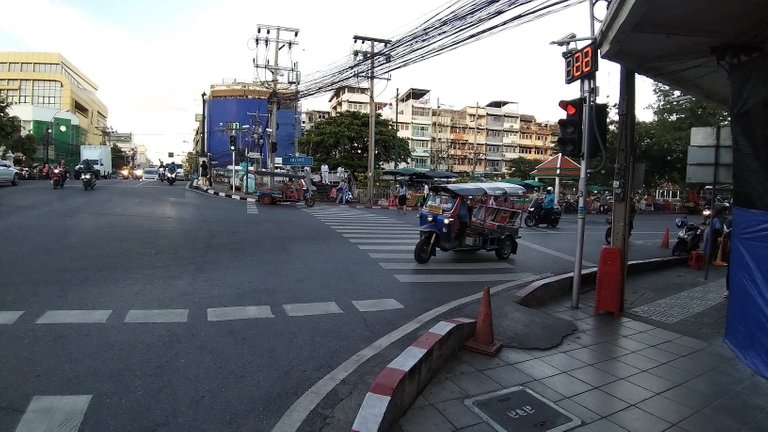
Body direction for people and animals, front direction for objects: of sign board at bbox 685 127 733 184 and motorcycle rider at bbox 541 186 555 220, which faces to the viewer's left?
the motorcycle rider

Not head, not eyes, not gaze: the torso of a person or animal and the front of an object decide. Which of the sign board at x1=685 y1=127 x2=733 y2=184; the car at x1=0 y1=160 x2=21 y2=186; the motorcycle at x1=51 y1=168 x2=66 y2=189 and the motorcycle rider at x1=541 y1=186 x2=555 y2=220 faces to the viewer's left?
the motorcycle rider

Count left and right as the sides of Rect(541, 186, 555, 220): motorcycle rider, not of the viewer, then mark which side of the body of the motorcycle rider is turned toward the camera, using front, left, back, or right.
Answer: left

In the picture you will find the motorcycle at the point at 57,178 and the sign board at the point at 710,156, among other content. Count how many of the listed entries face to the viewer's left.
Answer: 0

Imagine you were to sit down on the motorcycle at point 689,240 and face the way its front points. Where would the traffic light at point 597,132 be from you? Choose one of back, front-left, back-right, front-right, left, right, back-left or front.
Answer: front-left

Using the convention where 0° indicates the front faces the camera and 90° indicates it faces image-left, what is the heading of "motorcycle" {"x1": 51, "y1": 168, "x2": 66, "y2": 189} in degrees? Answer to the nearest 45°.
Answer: approximately 0°

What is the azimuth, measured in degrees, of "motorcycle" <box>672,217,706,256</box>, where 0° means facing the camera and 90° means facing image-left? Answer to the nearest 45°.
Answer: approximately 45°

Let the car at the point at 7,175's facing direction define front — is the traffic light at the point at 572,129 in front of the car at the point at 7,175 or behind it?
in front

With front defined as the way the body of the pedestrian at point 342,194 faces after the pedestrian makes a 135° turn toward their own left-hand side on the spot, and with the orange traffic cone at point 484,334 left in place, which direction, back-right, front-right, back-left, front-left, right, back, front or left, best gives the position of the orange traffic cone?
back-right

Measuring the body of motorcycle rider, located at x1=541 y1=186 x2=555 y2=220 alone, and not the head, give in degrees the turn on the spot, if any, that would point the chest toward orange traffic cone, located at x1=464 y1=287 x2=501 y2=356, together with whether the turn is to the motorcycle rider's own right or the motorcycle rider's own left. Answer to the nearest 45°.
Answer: approximately 90° to the motorcycle rider's own left
